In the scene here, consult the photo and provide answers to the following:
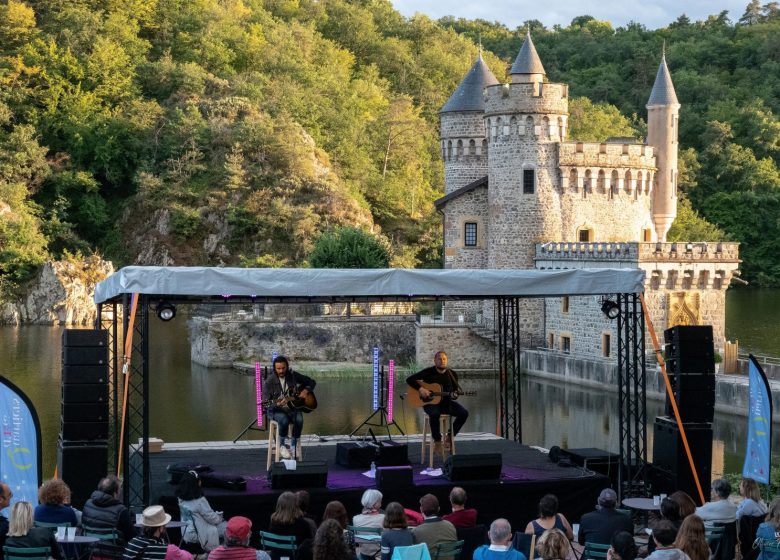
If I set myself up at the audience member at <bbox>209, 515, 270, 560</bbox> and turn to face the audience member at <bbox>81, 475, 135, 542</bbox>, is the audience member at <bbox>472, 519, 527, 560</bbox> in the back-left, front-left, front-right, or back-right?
back-right

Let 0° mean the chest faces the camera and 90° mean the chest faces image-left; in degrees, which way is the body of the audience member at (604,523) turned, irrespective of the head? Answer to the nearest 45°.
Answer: approximately 180°

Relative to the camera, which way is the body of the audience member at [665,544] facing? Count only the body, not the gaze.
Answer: away from the camera

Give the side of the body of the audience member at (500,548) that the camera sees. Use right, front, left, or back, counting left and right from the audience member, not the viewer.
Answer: back

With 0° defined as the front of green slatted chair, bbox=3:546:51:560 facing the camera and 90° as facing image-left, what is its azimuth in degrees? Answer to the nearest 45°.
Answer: approximately 180°

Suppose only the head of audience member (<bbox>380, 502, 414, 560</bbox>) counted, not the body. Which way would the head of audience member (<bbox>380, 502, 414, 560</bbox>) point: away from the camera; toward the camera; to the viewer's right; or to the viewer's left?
away from the camera

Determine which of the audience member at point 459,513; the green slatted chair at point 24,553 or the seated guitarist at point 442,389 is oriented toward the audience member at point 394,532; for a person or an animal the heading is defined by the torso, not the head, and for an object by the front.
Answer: the seated guitarist

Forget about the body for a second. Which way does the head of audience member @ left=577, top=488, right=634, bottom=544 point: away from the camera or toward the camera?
away from the camera

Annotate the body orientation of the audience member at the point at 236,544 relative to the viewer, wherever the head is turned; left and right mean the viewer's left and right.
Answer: facing away from the viewer

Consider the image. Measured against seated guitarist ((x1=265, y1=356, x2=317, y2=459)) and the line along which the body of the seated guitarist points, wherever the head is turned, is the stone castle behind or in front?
behind

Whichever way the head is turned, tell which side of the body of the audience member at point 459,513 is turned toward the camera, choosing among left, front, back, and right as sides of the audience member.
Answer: back
